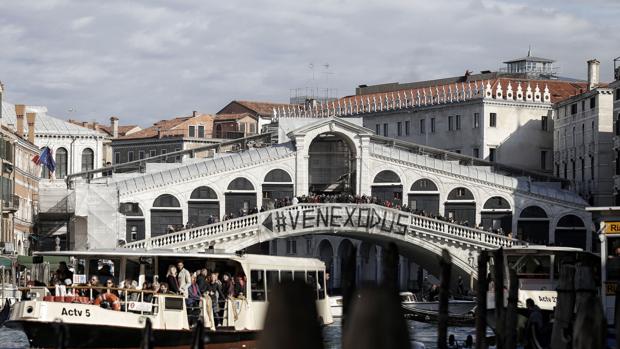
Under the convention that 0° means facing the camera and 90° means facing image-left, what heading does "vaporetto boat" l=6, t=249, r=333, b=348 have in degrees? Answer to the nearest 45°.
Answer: approximately 45°

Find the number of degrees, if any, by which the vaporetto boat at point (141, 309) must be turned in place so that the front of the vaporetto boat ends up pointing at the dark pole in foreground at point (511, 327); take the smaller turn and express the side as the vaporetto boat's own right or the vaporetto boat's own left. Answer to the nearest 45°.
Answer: approximately 90° to the vaporetto boat's own left

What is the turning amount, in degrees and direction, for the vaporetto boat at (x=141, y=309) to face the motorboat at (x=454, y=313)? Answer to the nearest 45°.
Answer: approximately 180°
